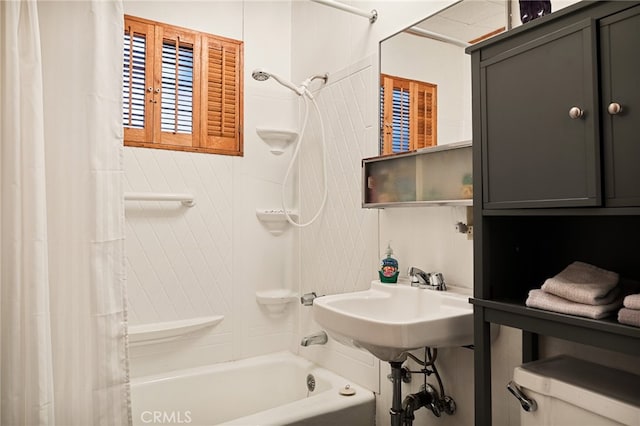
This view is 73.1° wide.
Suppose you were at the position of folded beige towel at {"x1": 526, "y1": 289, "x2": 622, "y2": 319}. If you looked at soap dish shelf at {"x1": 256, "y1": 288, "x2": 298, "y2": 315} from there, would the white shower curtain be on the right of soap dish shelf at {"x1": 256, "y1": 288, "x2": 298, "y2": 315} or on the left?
left

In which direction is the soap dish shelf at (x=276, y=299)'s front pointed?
toward the camera

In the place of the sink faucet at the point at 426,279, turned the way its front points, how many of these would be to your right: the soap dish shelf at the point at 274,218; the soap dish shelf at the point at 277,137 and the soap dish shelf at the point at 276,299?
3

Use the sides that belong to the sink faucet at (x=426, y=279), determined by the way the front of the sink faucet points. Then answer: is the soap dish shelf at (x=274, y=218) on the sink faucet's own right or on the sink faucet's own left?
on the sink faucet's own right

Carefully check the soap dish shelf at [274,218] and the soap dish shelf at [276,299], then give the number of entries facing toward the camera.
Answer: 2

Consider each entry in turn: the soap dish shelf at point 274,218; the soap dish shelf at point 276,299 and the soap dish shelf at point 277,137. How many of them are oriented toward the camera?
3

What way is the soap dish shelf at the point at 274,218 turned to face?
toward the camera

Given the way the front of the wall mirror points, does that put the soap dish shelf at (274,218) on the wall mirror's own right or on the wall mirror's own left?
on the wall mirror's own right

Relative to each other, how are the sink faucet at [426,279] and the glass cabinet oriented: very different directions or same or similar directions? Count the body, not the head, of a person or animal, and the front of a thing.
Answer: same or similar directions

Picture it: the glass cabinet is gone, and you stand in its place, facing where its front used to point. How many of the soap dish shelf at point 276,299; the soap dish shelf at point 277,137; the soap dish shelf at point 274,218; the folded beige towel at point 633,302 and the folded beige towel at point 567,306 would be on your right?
3

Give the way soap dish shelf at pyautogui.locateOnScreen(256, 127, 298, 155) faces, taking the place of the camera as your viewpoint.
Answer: facing the viewer

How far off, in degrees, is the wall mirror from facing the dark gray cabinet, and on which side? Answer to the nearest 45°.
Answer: approximately 90° to its left

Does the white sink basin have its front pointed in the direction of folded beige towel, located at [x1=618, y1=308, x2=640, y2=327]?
no

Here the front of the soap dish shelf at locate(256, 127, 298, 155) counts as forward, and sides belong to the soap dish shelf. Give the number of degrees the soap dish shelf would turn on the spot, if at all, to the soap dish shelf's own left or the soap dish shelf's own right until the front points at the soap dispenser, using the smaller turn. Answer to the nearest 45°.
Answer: approximately 45° to the soap dish shelf's own left

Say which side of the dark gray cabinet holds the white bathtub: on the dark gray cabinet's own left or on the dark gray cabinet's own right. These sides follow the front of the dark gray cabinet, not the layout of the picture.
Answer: on the dark gray cabinet's own right
